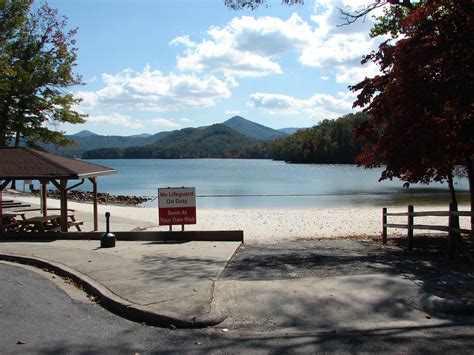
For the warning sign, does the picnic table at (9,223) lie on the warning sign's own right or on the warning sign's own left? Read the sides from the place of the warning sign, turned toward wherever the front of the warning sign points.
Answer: on the warning sign's own right

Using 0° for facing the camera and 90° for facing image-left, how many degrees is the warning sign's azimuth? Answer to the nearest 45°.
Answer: approximately 0°

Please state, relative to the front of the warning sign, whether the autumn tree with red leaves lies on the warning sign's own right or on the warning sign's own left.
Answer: on the warning sign's own left

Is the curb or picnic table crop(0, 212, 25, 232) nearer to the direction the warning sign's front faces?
the curb

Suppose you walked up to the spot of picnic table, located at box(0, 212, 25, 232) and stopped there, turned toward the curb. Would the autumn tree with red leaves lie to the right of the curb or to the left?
left

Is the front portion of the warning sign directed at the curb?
yes

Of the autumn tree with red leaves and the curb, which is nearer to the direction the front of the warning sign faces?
the curb

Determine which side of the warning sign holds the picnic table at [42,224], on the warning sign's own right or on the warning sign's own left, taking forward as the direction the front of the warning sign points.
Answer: on the warning sign's own right

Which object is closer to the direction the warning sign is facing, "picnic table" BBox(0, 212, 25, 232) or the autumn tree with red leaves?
the autumn tree with red leaves
